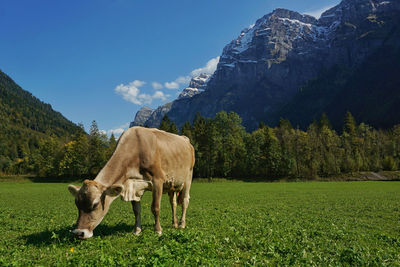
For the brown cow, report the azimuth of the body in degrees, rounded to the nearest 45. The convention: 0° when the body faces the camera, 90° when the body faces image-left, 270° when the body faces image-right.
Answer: approximately 45°
